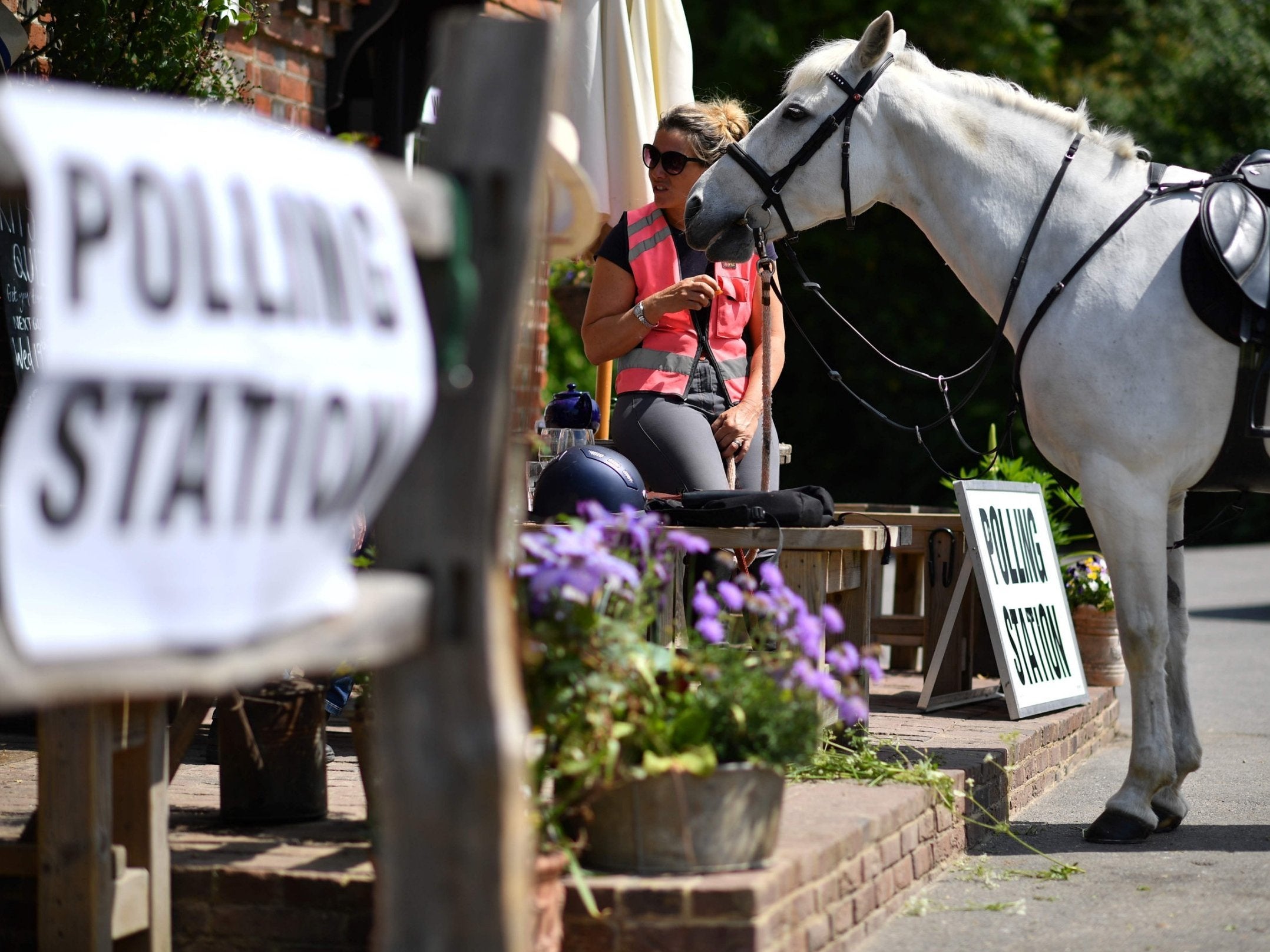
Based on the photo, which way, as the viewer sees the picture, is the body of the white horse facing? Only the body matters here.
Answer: to the viewer's left

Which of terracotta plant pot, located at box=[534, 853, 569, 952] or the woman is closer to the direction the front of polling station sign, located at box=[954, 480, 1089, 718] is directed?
the terracotta plant pot

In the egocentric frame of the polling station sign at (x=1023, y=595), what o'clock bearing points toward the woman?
The woman is roughly at 3 o'clock from the polling station sign.

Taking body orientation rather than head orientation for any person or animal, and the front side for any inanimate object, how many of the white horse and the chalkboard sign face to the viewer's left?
1
